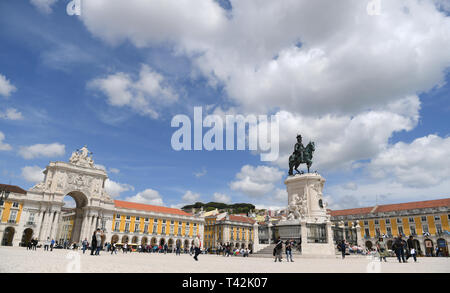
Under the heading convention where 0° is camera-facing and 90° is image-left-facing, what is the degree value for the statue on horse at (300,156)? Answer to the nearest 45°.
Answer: approximately 315°
